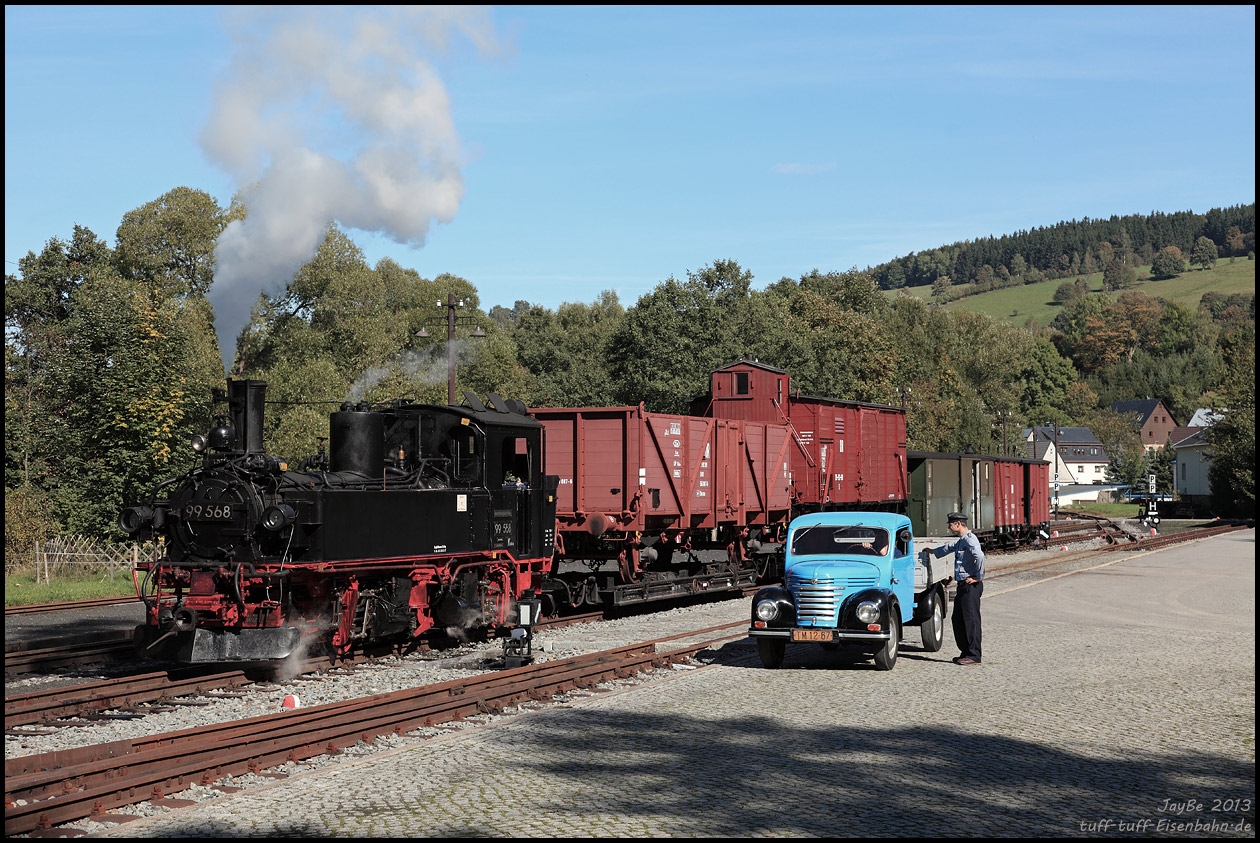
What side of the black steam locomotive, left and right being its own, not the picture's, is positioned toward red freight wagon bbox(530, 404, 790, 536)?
back

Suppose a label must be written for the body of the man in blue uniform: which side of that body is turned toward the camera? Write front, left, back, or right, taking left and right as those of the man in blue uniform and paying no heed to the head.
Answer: left

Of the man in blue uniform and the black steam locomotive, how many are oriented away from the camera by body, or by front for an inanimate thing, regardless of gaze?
0

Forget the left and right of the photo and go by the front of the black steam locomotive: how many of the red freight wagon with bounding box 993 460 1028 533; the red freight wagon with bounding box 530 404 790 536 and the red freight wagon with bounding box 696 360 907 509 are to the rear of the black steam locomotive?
3

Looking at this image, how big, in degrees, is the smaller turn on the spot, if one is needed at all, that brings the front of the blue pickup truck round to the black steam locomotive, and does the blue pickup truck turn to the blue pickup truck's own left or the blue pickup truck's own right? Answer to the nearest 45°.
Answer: approximately 45° to the blue pickup truck's own right

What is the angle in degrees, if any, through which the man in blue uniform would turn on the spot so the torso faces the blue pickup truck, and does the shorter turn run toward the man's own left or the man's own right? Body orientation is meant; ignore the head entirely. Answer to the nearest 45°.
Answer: approximately 45° to the man's own left

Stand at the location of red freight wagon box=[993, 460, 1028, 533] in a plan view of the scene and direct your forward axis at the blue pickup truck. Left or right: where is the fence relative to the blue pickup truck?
right

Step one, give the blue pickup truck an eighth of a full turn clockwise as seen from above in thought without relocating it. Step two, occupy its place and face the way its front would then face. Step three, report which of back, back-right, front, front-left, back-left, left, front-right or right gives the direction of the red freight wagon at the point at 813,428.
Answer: right

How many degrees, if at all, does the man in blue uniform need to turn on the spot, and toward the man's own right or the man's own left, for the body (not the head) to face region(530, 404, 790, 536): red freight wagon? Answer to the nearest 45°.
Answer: approximately 45° to the man's own right

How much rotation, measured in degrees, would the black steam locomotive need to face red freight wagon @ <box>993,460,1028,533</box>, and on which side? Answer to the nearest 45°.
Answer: approximately 180°

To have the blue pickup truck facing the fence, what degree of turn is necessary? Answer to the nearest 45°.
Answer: approximately 90° to its right

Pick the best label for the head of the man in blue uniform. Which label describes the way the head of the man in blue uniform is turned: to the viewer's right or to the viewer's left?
to the viewer's left

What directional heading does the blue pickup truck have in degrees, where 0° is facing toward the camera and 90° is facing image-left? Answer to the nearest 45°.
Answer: approximately 45°
